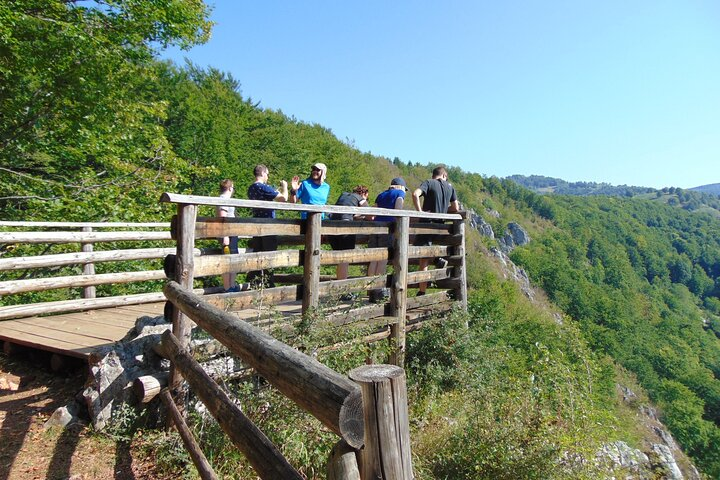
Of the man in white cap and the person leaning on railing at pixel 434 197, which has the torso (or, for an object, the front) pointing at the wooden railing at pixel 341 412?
the man in white cap

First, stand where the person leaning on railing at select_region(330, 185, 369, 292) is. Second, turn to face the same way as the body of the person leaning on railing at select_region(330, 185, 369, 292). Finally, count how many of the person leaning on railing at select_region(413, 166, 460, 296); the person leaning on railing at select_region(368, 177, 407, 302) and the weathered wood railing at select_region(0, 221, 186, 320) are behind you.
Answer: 1

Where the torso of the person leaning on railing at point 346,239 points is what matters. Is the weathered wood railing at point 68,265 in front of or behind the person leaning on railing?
behind

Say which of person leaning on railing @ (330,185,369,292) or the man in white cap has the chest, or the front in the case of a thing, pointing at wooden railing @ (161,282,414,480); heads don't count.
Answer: the man in white cap

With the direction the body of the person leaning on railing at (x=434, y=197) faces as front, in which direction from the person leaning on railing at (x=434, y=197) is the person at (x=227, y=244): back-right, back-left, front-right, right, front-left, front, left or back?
back-left

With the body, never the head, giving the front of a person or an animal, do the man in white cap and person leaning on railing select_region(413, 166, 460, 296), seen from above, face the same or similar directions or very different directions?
very different directions

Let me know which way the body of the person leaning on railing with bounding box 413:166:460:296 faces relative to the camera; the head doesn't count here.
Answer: away from the camera

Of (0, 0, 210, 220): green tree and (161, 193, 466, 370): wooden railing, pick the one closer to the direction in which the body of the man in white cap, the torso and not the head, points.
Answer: the wooden railing

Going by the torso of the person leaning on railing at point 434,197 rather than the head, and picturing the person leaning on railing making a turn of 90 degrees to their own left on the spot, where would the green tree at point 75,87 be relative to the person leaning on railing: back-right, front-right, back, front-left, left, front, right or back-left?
front

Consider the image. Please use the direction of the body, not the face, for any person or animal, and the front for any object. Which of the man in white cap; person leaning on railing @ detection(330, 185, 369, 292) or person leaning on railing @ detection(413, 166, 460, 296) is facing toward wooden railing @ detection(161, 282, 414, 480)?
the man in white cap

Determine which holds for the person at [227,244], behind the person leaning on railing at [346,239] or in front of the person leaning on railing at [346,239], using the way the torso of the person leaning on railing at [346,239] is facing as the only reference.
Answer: behind
